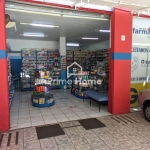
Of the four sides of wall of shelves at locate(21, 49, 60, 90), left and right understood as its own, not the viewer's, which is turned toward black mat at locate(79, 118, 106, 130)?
front

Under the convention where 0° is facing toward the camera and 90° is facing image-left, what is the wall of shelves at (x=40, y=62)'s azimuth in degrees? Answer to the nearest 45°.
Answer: approximately 0°

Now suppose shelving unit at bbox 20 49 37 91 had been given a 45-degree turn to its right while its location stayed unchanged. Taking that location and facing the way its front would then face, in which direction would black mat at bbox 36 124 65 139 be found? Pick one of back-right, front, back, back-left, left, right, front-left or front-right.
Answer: front-left

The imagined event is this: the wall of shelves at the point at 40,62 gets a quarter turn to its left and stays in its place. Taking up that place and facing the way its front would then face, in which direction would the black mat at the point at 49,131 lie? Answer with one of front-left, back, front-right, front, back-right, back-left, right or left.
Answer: right

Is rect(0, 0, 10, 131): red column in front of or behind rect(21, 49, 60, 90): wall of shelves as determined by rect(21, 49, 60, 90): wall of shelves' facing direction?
in front

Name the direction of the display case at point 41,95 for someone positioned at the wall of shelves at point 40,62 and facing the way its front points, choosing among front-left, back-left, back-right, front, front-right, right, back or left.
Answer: front

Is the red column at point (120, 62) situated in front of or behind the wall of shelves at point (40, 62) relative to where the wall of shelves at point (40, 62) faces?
in front

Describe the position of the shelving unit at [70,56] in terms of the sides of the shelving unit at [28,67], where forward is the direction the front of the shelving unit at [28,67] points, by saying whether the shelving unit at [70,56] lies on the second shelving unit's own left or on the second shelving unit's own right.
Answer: on the second shelving unit's own left

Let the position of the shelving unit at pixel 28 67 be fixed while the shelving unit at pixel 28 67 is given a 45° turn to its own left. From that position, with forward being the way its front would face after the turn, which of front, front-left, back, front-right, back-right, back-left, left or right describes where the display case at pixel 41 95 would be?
front-right

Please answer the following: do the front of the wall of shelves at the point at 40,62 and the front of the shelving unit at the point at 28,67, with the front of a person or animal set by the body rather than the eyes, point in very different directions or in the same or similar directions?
same or similar directions
